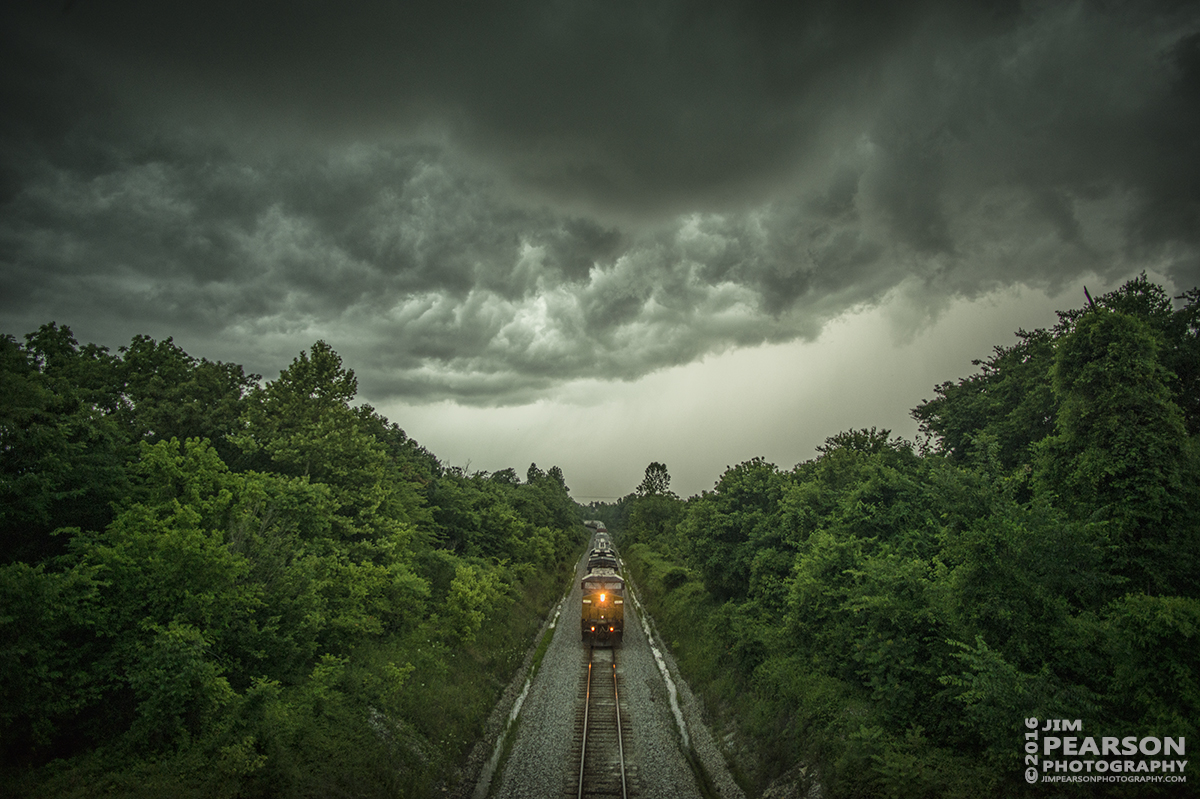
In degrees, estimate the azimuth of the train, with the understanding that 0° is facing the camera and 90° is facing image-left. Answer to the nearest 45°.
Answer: approximately 0°

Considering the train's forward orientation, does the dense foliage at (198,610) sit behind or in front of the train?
in front

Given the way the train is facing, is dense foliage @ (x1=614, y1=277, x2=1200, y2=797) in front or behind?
in front
